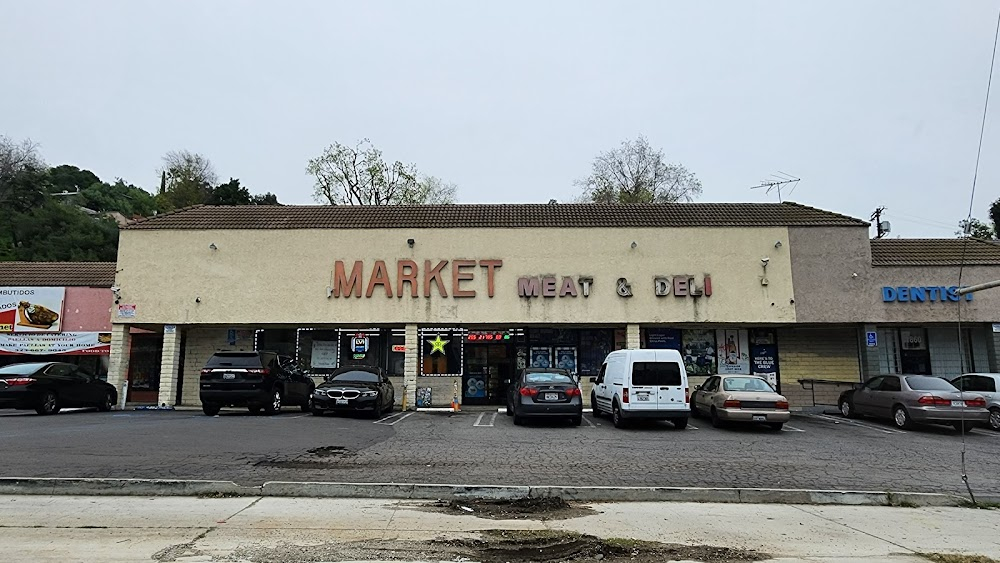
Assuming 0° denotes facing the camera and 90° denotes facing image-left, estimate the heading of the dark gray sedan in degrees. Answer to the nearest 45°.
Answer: approximately 135°

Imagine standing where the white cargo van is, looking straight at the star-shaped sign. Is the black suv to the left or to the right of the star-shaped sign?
left

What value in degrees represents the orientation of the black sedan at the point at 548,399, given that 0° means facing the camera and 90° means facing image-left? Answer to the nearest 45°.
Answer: approximately 180°

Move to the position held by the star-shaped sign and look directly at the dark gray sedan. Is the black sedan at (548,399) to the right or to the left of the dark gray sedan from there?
right

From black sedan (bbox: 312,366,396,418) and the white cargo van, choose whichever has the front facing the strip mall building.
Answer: the white cargo van

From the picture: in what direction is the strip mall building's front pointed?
toward the camera

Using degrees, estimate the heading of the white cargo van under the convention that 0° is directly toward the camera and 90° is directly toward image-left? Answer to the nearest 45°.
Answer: approximately 135°

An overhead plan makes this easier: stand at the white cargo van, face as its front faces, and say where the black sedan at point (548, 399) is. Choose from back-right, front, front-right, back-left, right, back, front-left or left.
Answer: front-left

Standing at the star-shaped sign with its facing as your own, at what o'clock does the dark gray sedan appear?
The dark gray sedan is roughly at 10 o'clock from the star-shaped sign.

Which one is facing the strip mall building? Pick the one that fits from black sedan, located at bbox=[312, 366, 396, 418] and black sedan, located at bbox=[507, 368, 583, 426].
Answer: black sedan, located at bbox=[507, 368, 583, 426]

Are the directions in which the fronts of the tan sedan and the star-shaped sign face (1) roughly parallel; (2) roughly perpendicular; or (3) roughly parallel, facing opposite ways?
roughly parallel, facing opposite ways

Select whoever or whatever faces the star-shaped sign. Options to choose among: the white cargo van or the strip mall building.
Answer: the white cargo van

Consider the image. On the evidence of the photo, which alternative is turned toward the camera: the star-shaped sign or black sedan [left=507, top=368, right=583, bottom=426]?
the star-shaped sign

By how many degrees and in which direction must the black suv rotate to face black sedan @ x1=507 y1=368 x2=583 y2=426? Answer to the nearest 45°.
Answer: approximately 90° to its right

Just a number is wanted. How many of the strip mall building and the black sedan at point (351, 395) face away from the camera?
0

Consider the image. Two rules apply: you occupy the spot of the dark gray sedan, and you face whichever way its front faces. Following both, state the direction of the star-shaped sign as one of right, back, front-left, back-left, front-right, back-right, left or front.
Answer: front-left

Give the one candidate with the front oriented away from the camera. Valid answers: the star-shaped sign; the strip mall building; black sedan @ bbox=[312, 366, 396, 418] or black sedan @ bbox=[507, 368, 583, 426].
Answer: black sedan @ bbox=[507, 368, 583, 426]

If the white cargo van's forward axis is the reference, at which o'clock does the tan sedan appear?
The tan sedan is roughly at 4 o'clock from the white cargo van.

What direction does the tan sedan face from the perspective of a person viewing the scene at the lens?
facing away from the viewer and to the left of the viewer
